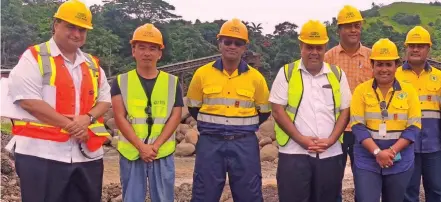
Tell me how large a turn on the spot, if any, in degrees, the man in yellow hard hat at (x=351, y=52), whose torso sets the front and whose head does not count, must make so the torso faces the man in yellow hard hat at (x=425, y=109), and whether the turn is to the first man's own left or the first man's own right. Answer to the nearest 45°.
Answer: approximately 90° to the first man's own left

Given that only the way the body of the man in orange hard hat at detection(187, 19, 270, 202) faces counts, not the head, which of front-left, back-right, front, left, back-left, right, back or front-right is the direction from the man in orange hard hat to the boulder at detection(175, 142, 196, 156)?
back

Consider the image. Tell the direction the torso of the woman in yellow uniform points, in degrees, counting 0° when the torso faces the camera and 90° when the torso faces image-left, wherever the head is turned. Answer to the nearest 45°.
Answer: approximately 0°

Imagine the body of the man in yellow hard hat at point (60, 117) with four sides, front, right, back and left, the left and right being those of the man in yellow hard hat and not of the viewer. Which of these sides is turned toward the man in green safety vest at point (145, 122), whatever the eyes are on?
left

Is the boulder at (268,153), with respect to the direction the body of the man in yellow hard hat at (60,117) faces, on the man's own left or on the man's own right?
on the man's own left

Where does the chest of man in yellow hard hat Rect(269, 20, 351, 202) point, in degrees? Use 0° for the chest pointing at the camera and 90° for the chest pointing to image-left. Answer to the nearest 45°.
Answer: approximately 0°

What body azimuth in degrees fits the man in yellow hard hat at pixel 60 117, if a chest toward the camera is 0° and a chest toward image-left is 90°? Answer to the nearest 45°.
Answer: approximately 315°
